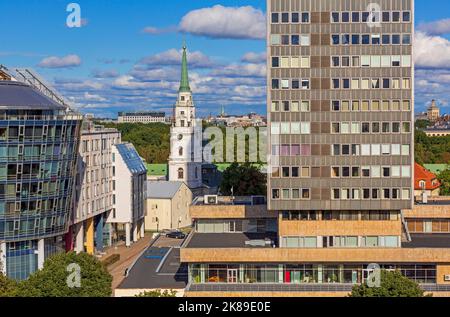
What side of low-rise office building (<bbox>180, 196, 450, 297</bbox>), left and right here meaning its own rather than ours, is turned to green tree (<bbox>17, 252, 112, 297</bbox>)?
right

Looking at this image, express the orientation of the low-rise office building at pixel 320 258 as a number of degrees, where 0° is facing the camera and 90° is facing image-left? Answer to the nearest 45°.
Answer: approximately 0°
